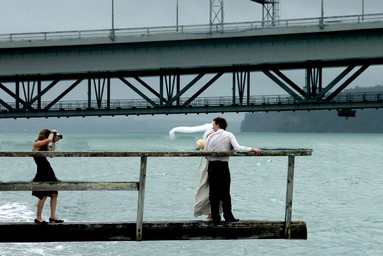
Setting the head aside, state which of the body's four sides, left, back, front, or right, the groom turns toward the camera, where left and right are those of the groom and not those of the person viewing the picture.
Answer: back
